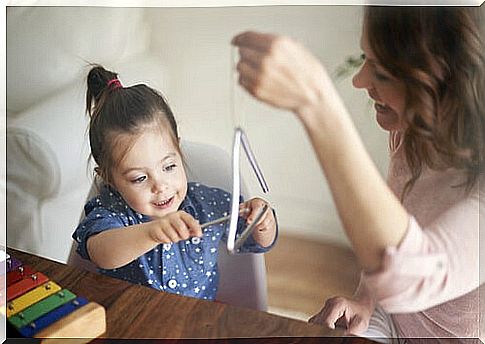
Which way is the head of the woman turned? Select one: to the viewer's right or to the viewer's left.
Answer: to the viewer's left

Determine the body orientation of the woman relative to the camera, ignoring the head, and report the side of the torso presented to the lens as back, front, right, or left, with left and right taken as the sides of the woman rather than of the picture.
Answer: left
